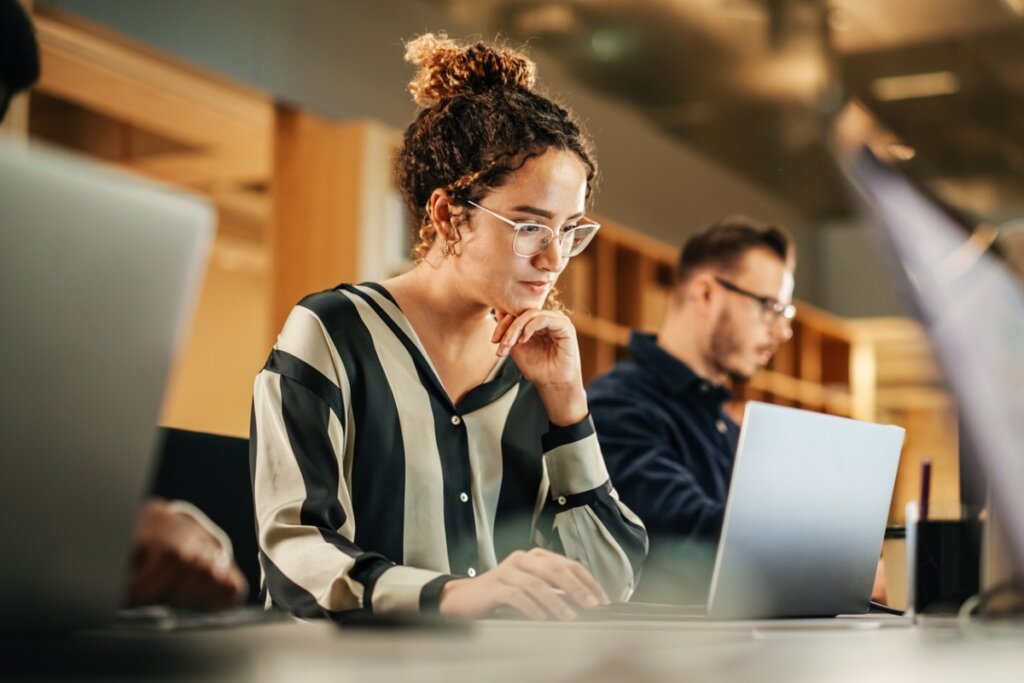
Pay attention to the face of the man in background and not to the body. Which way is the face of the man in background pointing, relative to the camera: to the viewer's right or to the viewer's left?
to the viewer's right

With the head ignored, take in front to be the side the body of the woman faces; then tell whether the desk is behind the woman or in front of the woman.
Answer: in front

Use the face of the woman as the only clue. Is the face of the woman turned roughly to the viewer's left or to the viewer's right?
to the viewer's right

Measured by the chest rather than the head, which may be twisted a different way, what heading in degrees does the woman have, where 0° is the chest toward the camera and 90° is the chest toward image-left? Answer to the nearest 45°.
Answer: approximately 315°

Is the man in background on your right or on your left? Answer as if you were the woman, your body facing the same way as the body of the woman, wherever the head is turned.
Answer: on your left
